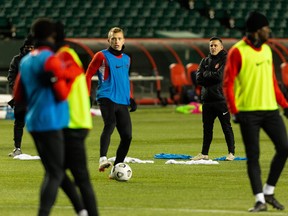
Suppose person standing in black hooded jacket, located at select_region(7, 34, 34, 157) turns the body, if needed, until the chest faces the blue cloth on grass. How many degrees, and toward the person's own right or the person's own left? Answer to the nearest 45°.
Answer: approximately 90° to the person's own left

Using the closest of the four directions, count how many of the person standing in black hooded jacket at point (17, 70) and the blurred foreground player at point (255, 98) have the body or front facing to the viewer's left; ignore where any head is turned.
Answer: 0

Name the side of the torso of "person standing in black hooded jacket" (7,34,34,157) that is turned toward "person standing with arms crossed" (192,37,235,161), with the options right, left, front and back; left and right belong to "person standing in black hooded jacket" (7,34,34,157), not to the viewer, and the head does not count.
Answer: left

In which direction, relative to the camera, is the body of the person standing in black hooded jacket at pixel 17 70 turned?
toward the camera
